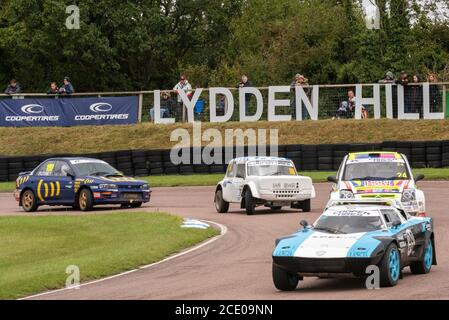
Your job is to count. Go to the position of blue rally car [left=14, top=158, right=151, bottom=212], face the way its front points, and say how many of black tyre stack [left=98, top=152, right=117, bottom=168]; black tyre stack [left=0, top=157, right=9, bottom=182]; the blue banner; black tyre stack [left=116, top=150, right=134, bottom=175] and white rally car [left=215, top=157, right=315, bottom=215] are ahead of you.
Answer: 1

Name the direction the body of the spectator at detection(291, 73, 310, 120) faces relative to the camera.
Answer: toward the camera

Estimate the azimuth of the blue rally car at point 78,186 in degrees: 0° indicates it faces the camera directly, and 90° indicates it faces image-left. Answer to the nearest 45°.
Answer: approximately 315°

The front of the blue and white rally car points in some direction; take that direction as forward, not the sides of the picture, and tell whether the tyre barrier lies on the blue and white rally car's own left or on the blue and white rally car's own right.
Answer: on the blue and white rally car's own right

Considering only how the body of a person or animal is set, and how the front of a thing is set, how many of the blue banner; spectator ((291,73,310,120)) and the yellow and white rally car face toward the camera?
3

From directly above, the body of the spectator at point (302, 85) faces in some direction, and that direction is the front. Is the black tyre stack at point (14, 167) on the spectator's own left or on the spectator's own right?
on the spectator's own right

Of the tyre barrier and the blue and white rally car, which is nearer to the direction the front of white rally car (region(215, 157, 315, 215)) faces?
the blue and white rally car

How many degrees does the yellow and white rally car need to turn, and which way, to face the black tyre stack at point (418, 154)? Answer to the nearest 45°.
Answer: approximately 180°

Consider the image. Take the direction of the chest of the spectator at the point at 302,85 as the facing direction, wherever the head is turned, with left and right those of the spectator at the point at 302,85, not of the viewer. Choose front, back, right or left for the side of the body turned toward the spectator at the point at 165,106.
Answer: right

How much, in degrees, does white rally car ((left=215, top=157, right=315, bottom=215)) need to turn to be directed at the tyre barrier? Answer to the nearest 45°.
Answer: approximately 135° to its left

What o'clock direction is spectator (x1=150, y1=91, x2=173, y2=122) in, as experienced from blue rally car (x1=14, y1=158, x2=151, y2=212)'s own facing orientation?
The spectator is roughly at 8 o'clock from the blue rally car.

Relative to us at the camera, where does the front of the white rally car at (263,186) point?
facing the viewer and to the right of the viewer

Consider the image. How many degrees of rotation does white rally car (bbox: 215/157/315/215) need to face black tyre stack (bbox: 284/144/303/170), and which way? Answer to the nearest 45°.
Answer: approximately 135° to its left

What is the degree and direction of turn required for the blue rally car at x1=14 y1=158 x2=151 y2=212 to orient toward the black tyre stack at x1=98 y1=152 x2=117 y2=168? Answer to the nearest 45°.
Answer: approximately 135° to its left

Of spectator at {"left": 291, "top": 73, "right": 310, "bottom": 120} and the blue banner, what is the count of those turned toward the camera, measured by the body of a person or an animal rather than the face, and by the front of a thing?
2

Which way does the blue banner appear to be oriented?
toward the camera
